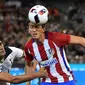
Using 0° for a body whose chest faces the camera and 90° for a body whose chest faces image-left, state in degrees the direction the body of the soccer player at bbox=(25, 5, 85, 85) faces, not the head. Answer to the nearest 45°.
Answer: approximately 45°

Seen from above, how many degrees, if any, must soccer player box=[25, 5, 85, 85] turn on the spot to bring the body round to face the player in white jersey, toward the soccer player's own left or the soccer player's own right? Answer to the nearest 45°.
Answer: approximately 90° to the soccer player's own right
